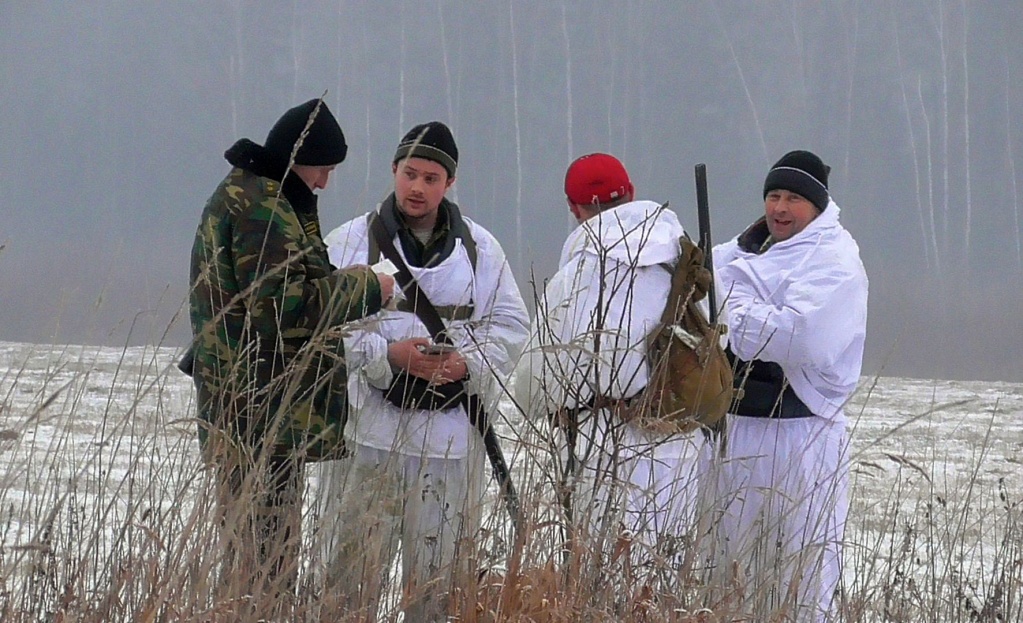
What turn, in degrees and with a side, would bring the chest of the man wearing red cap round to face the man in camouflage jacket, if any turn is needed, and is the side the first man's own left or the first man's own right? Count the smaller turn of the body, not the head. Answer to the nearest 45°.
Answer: approximately 45° to the first man's own left

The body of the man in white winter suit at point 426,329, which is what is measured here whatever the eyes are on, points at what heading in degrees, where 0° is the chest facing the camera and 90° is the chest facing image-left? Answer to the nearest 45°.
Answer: approximately 0°

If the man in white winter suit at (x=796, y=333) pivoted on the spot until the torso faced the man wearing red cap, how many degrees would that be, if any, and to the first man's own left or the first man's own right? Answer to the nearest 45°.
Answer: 0° — they already face them

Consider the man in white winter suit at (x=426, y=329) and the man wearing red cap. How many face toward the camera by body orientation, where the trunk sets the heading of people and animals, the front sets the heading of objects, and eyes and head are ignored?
1

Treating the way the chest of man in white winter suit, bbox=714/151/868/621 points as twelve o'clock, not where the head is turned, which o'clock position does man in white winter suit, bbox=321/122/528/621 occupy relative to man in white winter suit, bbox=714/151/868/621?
man in white winter suit, bbox=321/122/528/621 is roughly at 1 o'clock from man in white winter suit, bbox=714/151/868/621.

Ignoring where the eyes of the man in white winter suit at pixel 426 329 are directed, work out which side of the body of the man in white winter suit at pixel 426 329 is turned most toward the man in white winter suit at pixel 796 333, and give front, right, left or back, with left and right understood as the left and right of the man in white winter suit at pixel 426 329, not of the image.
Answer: left

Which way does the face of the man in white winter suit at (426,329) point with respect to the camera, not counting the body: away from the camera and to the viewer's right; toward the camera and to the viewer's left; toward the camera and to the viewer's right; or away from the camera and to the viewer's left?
toward the camera and to the viewer's left

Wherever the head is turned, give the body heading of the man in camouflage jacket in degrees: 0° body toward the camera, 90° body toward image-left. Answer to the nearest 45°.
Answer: approximately 270°

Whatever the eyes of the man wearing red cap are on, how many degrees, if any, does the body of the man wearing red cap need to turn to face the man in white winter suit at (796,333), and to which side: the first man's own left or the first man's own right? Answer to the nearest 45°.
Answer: approximately 90° to the first man's own right

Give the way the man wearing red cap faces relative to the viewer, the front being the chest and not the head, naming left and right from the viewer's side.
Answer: facing away from the viewer and to the left of the viewer

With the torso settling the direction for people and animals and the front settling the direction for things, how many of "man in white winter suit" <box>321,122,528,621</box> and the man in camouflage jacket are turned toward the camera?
1

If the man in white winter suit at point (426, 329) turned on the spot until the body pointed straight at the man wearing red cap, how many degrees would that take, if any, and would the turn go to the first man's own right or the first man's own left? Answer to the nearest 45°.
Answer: approximately 45° to the first man's own left
